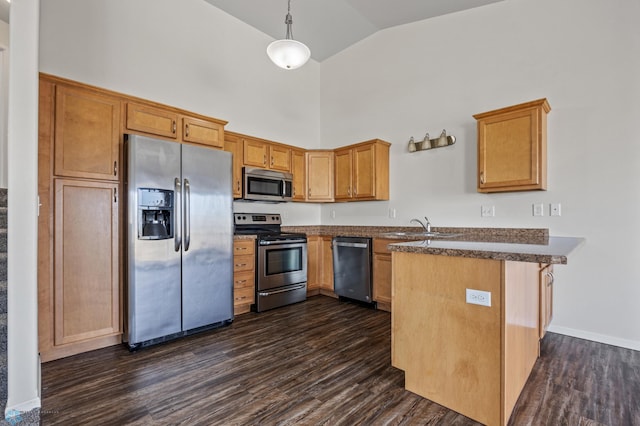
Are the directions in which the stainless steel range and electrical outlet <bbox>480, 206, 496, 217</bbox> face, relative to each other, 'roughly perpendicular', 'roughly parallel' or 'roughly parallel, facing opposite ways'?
roughly perpendicular

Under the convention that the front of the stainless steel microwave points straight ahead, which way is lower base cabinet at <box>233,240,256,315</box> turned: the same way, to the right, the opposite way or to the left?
the same way

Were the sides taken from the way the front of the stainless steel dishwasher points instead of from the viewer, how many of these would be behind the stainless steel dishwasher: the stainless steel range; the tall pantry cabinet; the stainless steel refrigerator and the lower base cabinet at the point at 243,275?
0

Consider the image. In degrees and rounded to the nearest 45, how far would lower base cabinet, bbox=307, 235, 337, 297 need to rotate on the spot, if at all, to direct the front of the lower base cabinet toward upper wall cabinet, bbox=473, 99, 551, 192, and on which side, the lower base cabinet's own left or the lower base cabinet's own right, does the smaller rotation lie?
approximately 45° to the lower base cabinet's own left

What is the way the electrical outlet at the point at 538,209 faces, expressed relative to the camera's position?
facing the viewer

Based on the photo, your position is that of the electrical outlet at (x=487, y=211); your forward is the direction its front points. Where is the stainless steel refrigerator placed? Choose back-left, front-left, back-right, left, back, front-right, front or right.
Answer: front-right

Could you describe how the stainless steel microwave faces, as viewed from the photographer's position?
facing the viewer and to the right of the viewer

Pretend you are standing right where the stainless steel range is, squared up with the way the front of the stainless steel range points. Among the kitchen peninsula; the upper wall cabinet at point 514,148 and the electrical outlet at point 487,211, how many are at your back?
0

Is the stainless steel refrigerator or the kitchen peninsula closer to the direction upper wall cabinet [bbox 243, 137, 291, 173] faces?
the kitchen peninsula
